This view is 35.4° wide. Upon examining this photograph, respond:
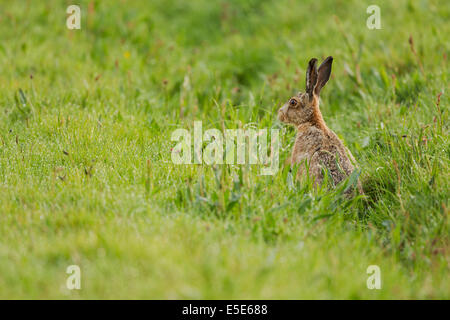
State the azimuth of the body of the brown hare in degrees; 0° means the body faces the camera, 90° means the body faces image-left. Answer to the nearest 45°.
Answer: approximately 90°
